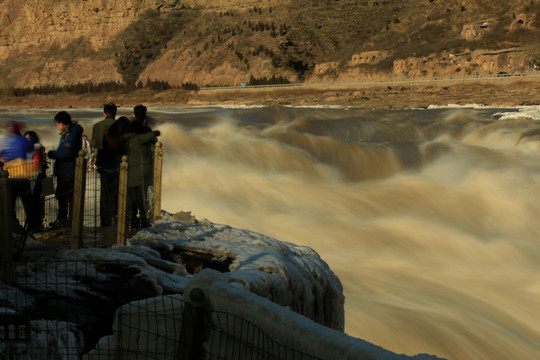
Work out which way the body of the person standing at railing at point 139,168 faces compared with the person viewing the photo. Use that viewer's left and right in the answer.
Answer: facing away from the viewer and to the right of the viewer
